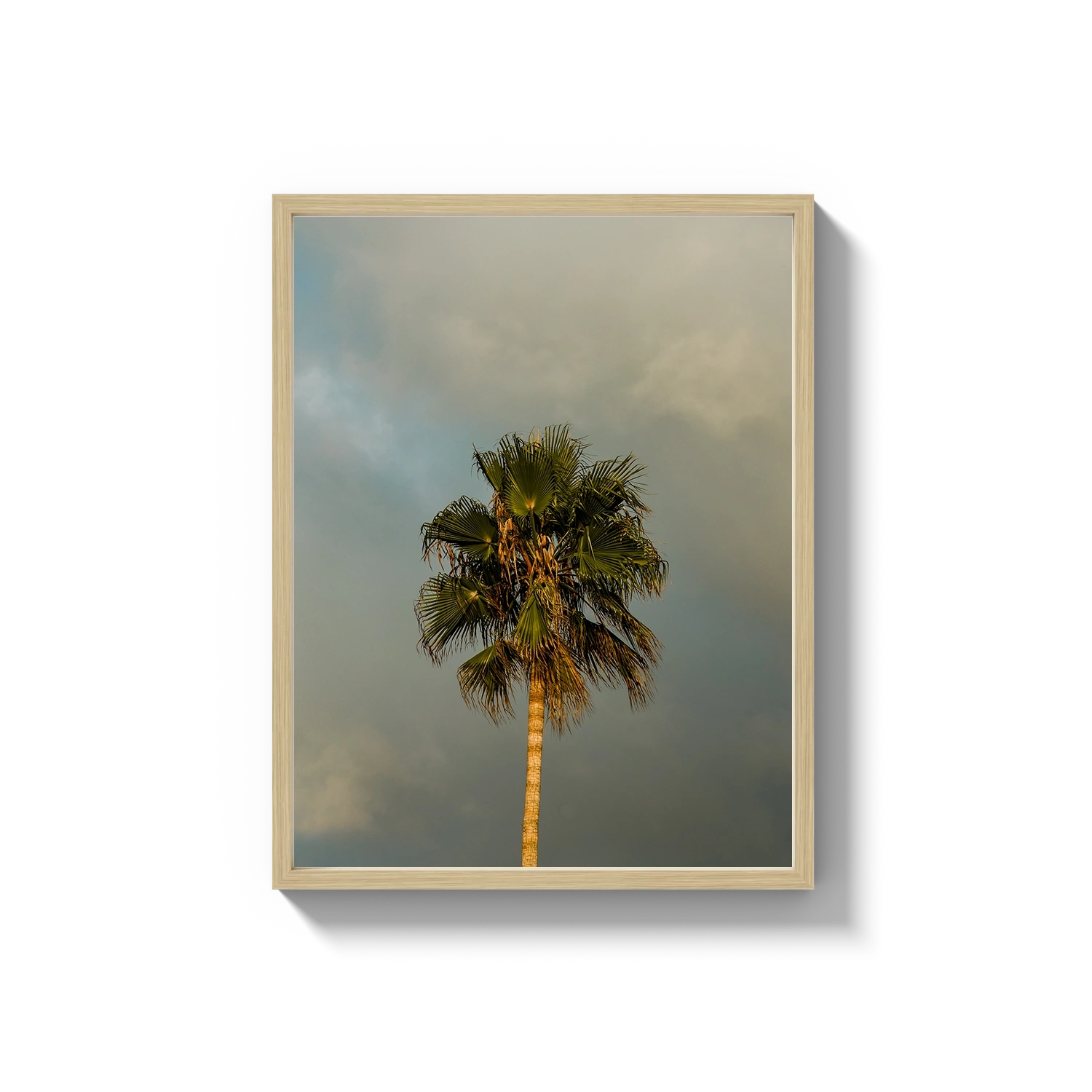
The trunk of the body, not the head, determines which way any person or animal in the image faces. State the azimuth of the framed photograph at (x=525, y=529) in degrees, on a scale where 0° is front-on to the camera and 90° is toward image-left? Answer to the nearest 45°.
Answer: approximately 0°
